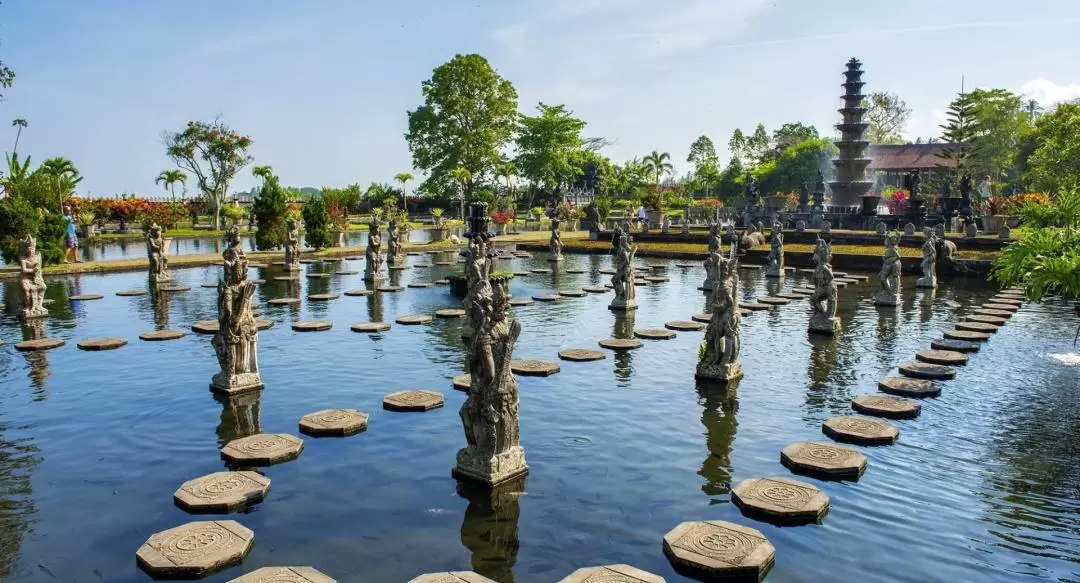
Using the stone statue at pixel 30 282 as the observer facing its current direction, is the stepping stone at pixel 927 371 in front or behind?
in front

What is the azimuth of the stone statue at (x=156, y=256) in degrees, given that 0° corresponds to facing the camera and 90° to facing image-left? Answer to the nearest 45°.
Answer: approximately 315°

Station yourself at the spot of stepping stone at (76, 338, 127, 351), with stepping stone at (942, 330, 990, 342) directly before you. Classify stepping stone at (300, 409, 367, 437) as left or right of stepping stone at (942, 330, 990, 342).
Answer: right

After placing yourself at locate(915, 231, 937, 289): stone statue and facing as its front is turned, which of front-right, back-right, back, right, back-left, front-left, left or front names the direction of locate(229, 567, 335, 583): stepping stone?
front-left

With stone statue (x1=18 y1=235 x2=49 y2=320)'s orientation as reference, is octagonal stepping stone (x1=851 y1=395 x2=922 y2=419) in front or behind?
in front

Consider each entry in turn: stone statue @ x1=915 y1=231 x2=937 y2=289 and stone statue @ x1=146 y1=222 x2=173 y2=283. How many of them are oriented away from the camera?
0

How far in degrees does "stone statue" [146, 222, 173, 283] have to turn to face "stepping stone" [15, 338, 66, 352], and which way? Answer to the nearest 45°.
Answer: approximately 45° to its right

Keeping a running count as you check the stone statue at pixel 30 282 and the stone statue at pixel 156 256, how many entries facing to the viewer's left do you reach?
0

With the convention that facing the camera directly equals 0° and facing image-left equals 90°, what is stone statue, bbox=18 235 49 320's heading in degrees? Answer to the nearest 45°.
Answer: approximately 315°
